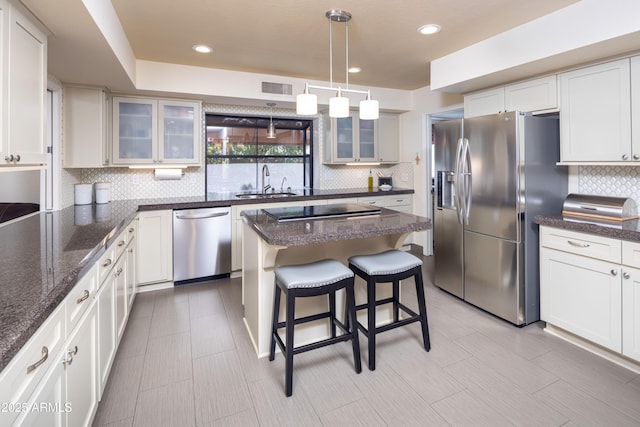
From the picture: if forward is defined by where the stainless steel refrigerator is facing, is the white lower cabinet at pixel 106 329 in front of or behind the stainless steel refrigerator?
in front

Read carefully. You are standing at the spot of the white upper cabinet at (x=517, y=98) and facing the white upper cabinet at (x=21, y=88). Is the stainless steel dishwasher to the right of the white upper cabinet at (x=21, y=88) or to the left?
right

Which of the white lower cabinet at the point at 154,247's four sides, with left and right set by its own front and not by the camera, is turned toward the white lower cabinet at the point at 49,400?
front

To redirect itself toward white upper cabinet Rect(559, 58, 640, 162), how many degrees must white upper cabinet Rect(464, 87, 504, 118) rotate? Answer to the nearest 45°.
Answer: approximately 90° to its left

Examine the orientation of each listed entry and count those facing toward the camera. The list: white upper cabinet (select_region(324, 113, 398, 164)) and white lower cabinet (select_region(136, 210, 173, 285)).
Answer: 2

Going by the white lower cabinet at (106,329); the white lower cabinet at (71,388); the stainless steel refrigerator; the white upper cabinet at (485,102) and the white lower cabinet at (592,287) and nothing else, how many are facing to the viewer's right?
2

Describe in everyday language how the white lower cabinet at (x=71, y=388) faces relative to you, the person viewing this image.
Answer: facing to the right of the viewer

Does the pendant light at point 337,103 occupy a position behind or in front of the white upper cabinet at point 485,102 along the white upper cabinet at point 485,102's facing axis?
in front

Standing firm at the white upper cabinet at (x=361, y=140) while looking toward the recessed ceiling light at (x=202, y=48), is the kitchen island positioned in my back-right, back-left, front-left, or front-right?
front-left
